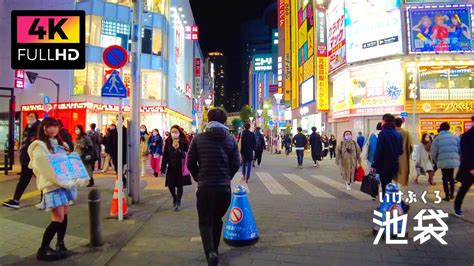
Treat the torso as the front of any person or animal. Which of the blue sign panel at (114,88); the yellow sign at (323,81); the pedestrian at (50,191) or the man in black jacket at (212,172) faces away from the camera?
the man in black jacket

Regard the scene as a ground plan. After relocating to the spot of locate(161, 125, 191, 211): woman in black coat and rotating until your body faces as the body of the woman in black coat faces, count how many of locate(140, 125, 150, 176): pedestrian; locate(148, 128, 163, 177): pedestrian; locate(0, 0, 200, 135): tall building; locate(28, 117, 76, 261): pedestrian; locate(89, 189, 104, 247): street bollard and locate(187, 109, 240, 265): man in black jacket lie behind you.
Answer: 3

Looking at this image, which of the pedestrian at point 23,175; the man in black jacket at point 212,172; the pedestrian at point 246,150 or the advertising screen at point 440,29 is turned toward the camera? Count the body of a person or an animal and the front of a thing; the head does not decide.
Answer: the advertising screen

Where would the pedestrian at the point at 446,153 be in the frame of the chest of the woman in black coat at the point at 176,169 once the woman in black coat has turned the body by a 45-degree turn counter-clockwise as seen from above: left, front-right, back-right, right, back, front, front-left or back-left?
front-left

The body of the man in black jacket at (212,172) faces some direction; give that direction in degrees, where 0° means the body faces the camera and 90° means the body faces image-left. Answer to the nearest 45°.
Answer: approximately 180°

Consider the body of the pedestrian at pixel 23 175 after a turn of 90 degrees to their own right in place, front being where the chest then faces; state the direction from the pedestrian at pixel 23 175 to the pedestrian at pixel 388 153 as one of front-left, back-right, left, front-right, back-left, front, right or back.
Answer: back-right

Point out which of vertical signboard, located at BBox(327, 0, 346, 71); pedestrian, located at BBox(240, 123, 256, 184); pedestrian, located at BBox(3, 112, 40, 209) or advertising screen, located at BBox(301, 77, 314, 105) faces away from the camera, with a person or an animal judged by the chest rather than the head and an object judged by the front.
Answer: pedestrian, located at BBox(240, 123, 256, 184)
